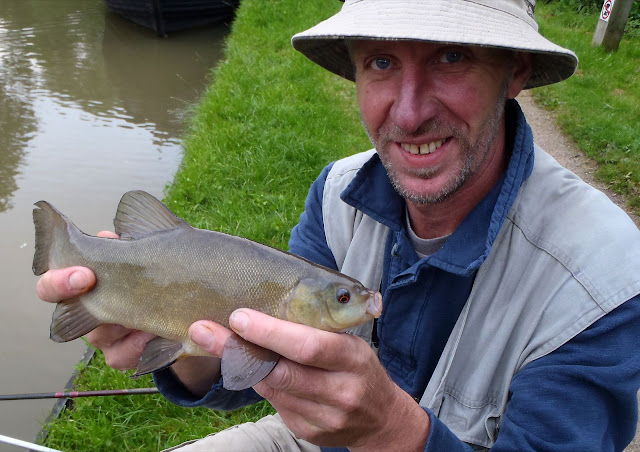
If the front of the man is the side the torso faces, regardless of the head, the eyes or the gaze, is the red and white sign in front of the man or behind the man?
behind

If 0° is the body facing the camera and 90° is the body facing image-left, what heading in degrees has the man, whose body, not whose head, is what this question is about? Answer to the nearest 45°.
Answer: approximately 45°

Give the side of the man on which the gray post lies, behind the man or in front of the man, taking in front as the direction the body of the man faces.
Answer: behind
